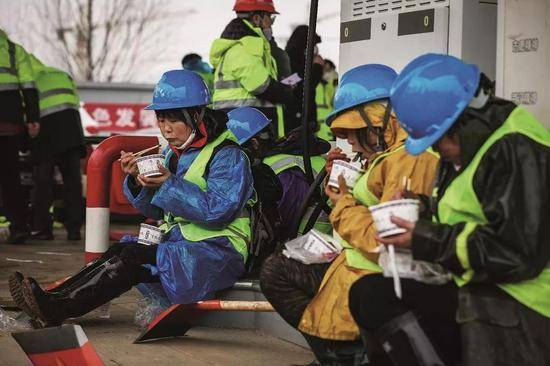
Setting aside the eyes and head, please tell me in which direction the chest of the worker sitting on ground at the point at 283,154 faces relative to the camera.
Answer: to the viewer's left

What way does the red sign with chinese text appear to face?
toward the camera

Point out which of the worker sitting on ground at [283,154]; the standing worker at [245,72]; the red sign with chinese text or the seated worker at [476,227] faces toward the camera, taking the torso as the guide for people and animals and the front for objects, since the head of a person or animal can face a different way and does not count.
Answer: the red sign with chinese text

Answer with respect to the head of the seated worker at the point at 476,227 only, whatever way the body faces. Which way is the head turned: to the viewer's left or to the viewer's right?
to the viewer's left

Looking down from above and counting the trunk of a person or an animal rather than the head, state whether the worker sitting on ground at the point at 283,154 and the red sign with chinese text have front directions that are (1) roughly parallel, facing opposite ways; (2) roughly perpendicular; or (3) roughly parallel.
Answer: roughly perpendicular

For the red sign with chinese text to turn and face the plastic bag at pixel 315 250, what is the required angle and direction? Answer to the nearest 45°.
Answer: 0° — it already faces it

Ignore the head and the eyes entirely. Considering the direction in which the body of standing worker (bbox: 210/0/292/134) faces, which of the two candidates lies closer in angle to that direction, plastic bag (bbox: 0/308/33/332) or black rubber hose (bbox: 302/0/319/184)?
the black rubber hose

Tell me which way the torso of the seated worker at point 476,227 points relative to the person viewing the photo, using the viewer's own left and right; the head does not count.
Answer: facing to the left of the viewer

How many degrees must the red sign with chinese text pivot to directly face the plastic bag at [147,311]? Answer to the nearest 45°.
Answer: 0° — it already faces it

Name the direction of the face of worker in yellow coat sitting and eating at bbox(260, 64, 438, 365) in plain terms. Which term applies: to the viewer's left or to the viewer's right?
to the viewer's left

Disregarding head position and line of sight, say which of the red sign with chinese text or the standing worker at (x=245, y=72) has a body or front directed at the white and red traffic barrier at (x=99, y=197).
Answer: the red sign with chinese text

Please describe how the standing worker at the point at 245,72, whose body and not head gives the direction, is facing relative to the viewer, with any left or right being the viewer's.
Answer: facing to the right of the viewer
